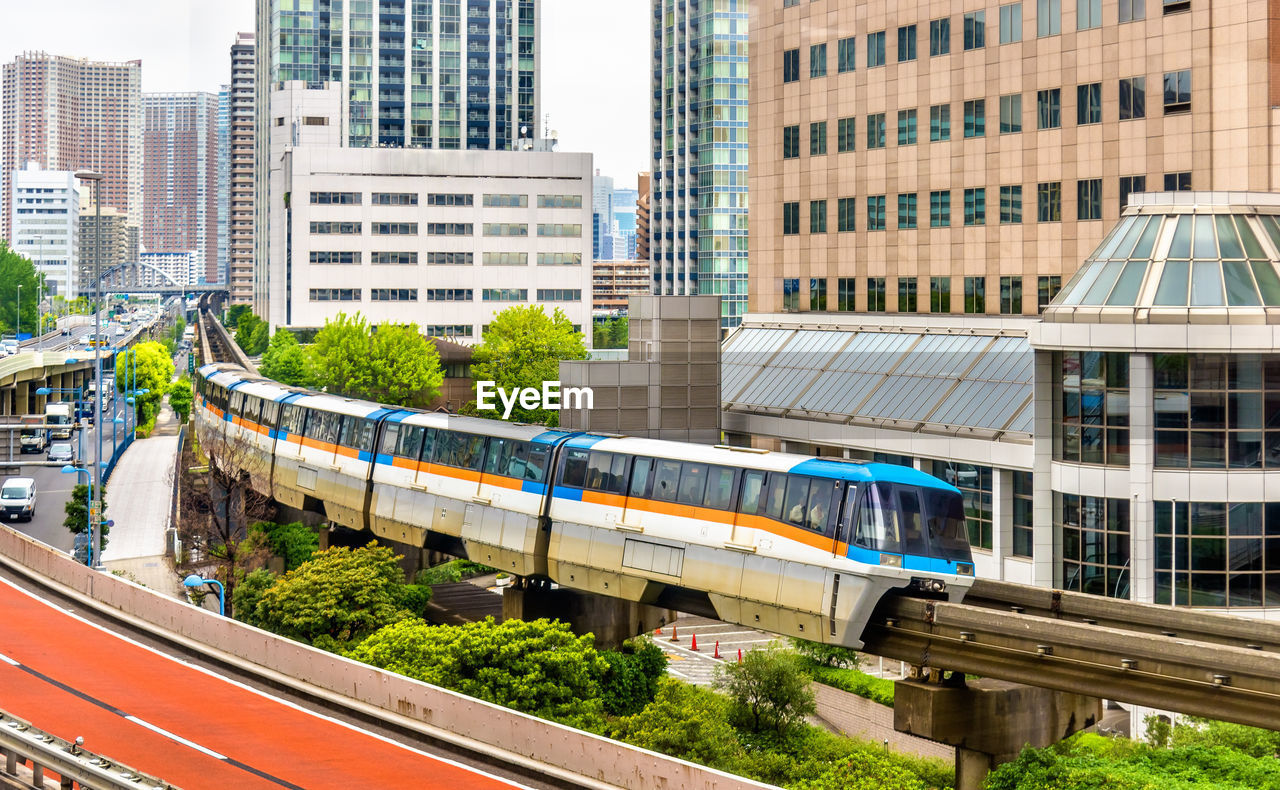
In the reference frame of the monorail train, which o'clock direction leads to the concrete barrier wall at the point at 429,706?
The concrete barrier wall is roughly at 3 o'clock from the monorail train.

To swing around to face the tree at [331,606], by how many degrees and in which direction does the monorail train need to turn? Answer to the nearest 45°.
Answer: approximately 180°

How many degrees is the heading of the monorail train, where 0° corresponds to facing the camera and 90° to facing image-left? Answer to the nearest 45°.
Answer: approximately 315°

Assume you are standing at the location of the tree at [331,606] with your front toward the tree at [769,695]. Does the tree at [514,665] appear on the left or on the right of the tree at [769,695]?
right
